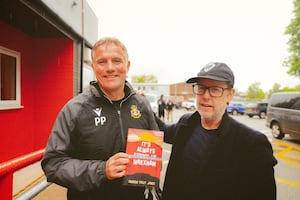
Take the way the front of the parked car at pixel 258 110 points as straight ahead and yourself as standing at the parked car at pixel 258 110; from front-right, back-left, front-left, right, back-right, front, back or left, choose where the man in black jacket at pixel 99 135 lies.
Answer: front-left

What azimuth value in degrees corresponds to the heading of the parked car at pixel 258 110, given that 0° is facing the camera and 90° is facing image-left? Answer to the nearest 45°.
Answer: approximately 45°

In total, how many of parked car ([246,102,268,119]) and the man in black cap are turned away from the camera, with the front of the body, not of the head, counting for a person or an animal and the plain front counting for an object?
0

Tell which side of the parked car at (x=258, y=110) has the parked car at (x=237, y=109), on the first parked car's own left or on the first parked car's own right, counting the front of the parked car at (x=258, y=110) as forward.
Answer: on the first parked car's own right

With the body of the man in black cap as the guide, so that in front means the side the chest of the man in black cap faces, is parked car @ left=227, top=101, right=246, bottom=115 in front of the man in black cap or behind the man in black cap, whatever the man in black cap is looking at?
behind

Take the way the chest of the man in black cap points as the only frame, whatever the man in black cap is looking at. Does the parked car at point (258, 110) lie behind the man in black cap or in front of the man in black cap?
behind

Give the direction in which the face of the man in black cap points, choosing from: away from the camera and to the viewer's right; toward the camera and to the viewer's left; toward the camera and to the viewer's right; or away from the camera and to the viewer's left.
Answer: toward the camera and to the viewer's left
